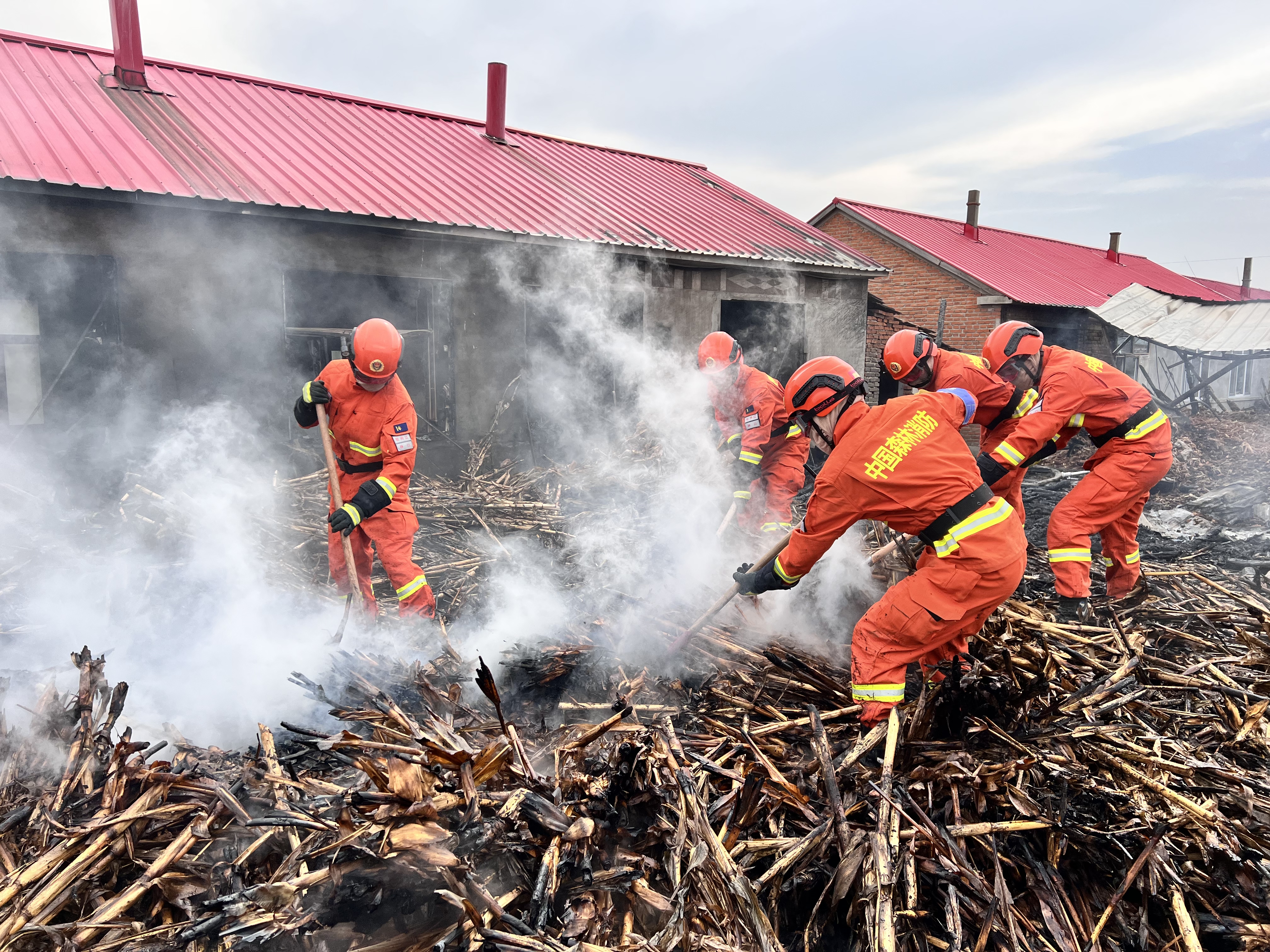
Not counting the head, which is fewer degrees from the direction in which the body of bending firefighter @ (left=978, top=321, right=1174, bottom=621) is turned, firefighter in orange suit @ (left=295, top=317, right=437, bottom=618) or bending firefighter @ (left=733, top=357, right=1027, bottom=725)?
the firefighter in orange suit

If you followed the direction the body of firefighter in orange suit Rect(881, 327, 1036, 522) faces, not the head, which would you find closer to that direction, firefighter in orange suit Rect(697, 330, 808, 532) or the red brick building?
the firefighter in orange suit

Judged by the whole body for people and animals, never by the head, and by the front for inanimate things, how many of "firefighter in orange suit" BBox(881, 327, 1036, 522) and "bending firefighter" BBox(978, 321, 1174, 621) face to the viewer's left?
2

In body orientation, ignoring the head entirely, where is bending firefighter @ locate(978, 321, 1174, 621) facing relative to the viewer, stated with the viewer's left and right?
facing to the left of the viewer

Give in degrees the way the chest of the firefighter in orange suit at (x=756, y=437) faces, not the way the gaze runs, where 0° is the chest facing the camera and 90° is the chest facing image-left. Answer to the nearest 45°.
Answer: approximately 45°

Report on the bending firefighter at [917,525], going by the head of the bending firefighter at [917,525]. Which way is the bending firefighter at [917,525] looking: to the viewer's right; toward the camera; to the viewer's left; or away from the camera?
to the viewer's left

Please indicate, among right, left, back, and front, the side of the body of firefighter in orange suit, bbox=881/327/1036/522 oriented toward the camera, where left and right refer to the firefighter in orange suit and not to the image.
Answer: left

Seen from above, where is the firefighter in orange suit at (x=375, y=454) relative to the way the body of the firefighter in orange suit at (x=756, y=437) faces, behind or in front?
in front

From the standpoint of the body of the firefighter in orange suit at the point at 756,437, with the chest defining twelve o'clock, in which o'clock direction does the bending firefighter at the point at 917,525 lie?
The bending firefighter is roughly at 10 o'clock from the firefighter in orange suit.

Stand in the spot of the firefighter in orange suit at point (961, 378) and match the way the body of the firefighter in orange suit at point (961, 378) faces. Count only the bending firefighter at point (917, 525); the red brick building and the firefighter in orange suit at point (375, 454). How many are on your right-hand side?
1

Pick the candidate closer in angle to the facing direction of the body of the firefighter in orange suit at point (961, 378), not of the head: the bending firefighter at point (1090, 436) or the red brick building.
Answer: the red brick building
